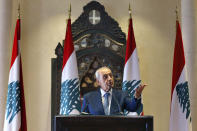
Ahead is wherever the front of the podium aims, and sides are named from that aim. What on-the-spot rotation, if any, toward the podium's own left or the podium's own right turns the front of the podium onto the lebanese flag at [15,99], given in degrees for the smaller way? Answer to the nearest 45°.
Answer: approximately 135° to the podium's own right

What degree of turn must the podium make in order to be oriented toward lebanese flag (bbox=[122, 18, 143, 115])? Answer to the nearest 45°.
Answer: approximately 180°

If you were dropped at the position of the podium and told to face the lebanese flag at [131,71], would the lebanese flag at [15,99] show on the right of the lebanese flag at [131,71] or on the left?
left

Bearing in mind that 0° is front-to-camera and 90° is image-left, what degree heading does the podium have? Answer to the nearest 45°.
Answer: approximately 0°

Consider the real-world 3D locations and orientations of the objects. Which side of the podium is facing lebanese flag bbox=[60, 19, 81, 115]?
back

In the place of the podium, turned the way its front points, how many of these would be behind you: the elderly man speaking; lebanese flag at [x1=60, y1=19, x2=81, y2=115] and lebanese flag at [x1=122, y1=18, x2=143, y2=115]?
3

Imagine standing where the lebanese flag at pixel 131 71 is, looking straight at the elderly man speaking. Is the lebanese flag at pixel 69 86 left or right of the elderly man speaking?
right

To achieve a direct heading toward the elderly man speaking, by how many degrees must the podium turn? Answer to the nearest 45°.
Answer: approximately 180°
